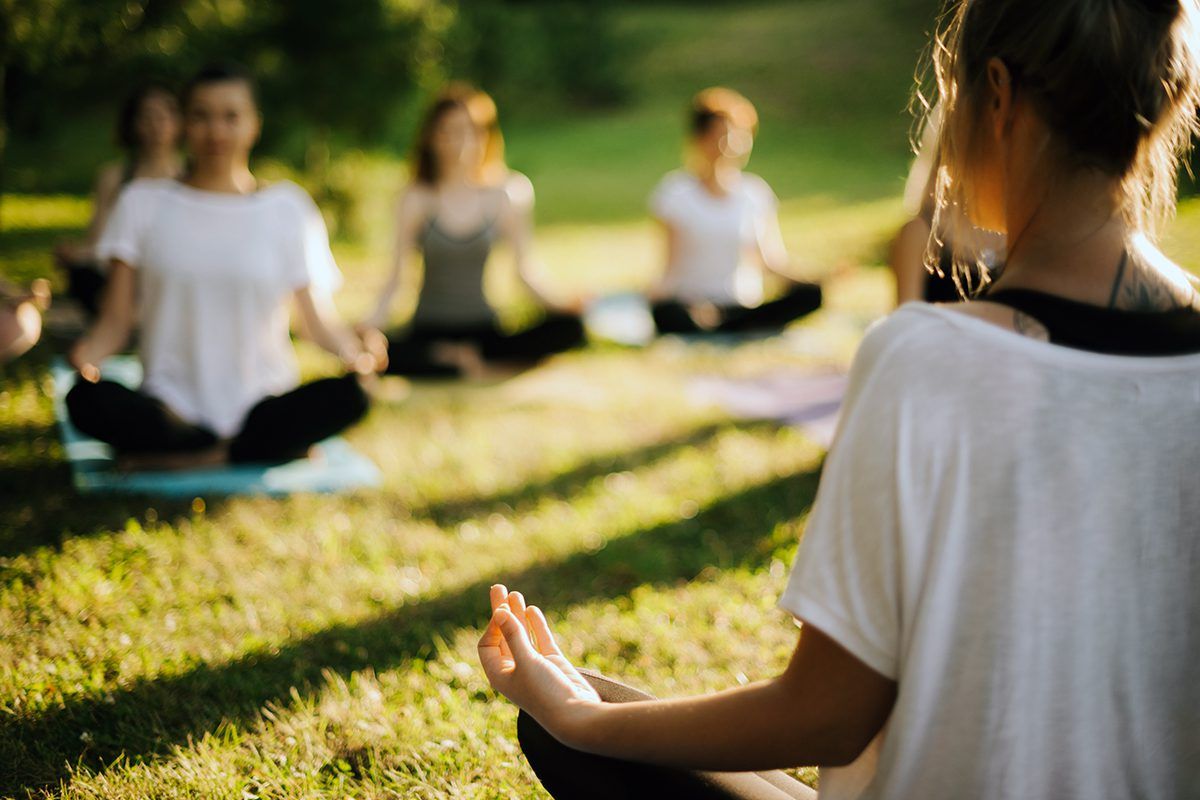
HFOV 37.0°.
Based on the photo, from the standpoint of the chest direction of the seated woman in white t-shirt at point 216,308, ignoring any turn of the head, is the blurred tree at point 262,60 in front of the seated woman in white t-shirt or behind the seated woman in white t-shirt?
behind

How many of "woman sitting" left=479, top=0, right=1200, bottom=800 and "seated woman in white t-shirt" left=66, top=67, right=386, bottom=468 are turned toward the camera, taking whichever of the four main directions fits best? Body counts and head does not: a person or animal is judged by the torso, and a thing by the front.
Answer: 1

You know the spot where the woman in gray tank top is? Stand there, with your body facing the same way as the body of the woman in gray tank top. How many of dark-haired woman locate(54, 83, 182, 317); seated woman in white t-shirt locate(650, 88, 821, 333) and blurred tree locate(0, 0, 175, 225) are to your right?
2

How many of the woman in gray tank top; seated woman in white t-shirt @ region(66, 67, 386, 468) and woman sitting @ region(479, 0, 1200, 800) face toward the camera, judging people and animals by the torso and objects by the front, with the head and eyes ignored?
2

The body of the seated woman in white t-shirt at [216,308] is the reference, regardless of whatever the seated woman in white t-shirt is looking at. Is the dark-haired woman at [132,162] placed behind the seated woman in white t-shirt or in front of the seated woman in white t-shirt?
behind

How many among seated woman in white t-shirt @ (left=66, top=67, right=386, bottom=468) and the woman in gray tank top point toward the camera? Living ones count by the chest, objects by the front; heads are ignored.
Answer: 2

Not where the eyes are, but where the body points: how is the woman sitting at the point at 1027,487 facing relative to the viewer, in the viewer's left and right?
facing away from the viewer and to the left of the viewer

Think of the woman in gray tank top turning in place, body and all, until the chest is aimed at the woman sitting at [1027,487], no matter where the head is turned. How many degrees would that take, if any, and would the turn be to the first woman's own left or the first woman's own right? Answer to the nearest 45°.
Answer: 0° — they already face them

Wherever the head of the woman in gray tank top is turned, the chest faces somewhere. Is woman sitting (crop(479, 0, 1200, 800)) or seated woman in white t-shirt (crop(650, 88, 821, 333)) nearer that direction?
the woman sitting

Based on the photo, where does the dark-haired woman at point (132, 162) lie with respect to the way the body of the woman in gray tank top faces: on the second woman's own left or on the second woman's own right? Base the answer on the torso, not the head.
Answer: on the second woman's own right
